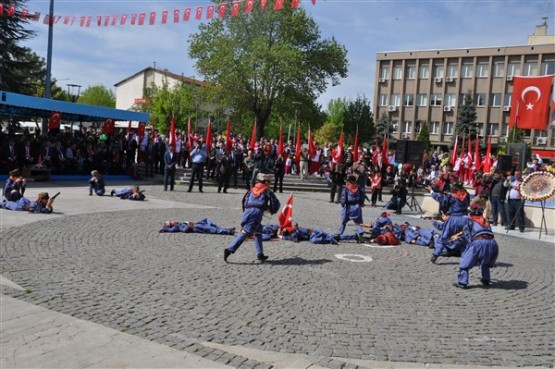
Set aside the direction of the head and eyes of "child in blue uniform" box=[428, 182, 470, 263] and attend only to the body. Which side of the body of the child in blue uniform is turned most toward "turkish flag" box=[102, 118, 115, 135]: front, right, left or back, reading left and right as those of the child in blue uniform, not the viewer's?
front

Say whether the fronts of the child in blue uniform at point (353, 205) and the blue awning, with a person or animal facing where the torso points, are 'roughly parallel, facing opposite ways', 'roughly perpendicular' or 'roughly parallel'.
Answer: roughly perpendicular

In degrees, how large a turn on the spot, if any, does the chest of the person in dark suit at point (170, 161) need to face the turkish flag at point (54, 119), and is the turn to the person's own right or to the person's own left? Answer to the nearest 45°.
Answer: approximately 135° to the person's own right

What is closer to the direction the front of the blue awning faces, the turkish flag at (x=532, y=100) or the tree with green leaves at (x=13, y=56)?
the turkish flag

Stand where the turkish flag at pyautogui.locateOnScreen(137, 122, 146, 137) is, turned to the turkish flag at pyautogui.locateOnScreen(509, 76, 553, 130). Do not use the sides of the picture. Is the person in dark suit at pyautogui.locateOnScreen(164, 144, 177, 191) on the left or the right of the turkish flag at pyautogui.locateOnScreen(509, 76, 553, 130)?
right

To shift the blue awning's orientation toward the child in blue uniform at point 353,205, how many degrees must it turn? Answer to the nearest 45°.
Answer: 0° — it already faces them

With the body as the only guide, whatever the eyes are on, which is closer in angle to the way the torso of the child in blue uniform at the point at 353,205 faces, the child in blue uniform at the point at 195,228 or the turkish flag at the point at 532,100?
the child in blue uniform

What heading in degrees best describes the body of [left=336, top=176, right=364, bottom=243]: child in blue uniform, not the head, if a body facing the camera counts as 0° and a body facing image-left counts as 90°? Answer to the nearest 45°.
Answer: approximately 0°

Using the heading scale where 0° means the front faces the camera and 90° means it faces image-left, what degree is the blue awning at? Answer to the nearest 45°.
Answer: approximately 315°

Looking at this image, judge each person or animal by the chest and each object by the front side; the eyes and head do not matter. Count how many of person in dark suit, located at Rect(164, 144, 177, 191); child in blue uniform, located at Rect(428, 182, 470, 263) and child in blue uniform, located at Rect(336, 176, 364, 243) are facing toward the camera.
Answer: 2

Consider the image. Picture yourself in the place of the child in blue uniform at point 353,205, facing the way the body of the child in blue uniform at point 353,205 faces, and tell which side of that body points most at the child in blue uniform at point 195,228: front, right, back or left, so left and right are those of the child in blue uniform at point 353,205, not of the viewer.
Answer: right
